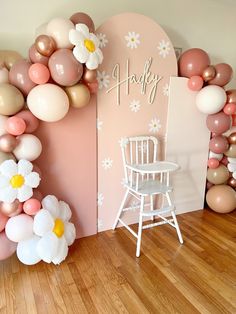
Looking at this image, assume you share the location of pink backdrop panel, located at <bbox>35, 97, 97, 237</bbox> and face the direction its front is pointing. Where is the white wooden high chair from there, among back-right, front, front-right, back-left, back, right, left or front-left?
left

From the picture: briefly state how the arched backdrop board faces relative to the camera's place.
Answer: facing the viewer

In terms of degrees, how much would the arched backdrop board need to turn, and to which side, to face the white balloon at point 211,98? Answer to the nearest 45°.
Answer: approximately 90° to its left

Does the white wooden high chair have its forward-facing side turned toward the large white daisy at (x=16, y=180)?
no

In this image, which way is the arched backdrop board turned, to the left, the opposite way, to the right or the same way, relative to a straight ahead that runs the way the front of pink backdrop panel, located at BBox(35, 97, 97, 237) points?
the same way

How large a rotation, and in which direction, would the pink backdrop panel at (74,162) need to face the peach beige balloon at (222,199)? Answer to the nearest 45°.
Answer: approximately 90° to its left

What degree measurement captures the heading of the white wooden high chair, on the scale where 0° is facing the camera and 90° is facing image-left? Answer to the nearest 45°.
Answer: approximately 315°

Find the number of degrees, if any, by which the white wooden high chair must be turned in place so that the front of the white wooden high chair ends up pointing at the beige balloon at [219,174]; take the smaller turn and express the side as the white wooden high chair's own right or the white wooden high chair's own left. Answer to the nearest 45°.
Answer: approximately 90° to the white wooden high chair's own left

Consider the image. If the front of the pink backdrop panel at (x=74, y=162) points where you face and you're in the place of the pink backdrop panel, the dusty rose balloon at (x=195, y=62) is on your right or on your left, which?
on your left

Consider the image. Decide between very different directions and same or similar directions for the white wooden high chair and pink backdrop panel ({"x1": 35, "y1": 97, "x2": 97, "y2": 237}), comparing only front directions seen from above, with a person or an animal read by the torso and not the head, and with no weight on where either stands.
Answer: same or similar directions

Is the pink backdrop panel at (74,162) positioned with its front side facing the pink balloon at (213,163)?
no

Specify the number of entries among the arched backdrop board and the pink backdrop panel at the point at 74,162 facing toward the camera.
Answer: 2

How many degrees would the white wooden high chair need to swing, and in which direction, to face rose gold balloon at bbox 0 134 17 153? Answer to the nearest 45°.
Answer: approximately 90° to its right

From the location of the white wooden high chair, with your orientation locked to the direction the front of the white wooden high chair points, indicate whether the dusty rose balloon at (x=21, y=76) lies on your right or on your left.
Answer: on your right

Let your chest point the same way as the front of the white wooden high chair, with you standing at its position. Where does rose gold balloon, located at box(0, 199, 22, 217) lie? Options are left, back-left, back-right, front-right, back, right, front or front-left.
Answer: right

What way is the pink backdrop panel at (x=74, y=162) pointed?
toward the camera

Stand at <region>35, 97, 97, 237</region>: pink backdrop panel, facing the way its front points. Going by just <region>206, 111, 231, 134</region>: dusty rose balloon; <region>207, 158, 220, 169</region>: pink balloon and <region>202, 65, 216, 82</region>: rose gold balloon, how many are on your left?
3

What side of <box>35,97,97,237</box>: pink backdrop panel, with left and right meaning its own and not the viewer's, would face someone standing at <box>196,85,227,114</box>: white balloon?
left
